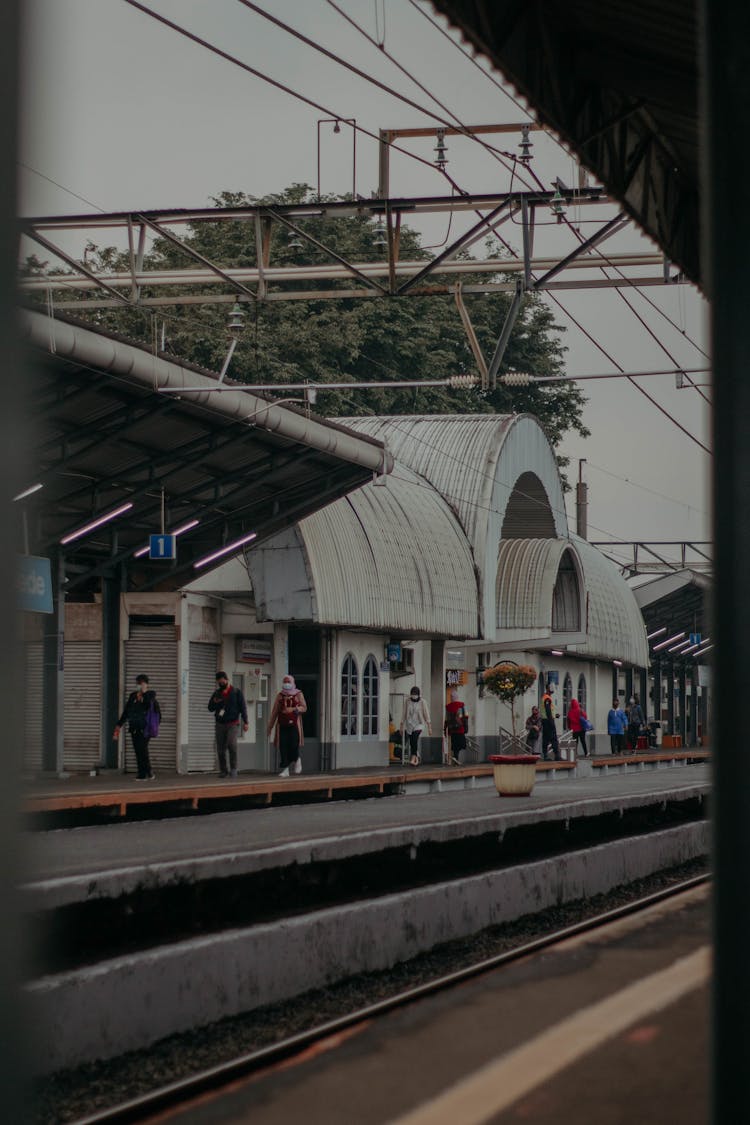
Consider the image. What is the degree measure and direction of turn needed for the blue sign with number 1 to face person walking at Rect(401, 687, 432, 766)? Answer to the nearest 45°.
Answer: approximately 135° to its left

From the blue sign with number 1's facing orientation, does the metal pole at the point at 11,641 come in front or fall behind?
in front

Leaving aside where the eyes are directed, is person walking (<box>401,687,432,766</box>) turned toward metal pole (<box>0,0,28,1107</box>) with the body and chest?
yes

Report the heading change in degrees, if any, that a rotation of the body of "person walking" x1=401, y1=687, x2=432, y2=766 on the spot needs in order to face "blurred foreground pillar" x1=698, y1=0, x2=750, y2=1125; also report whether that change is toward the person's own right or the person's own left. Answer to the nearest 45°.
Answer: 0° — they already face it

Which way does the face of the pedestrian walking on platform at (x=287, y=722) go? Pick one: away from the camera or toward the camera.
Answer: toward the camera

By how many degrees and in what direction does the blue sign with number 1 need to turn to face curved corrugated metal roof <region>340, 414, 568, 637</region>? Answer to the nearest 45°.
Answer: approximately 135° to its left

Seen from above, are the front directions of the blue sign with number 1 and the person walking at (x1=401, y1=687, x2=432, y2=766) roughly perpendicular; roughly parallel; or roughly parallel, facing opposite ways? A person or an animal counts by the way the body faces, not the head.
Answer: roughly parallel

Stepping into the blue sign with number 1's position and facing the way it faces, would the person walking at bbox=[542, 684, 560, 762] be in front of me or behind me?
behind

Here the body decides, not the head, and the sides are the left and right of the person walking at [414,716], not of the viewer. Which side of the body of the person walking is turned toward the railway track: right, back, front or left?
front

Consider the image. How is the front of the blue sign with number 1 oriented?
toward the camera

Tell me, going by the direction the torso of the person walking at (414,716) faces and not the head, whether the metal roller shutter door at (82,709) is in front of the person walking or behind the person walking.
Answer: in front

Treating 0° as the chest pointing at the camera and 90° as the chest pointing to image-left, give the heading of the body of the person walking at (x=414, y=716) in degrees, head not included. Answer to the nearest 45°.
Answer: approximately 0°

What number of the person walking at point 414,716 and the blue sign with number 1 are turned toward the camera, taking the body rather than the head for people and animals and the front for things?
2

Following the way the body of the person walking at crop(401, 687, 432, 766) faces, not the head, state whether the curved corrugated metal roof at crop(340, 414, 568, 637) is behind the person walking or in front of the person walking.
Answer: behind

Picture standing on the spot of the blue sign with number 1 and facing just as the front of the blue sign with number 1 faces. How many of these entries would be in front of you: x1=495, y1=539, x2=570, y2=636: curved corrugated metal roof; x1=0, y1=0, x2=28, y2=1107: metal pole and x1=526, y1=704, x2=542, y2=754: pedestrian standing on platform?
1

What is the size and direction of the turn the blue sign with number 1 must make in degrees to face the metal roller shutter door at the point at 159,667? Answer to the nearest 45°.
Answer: approximately 180°
